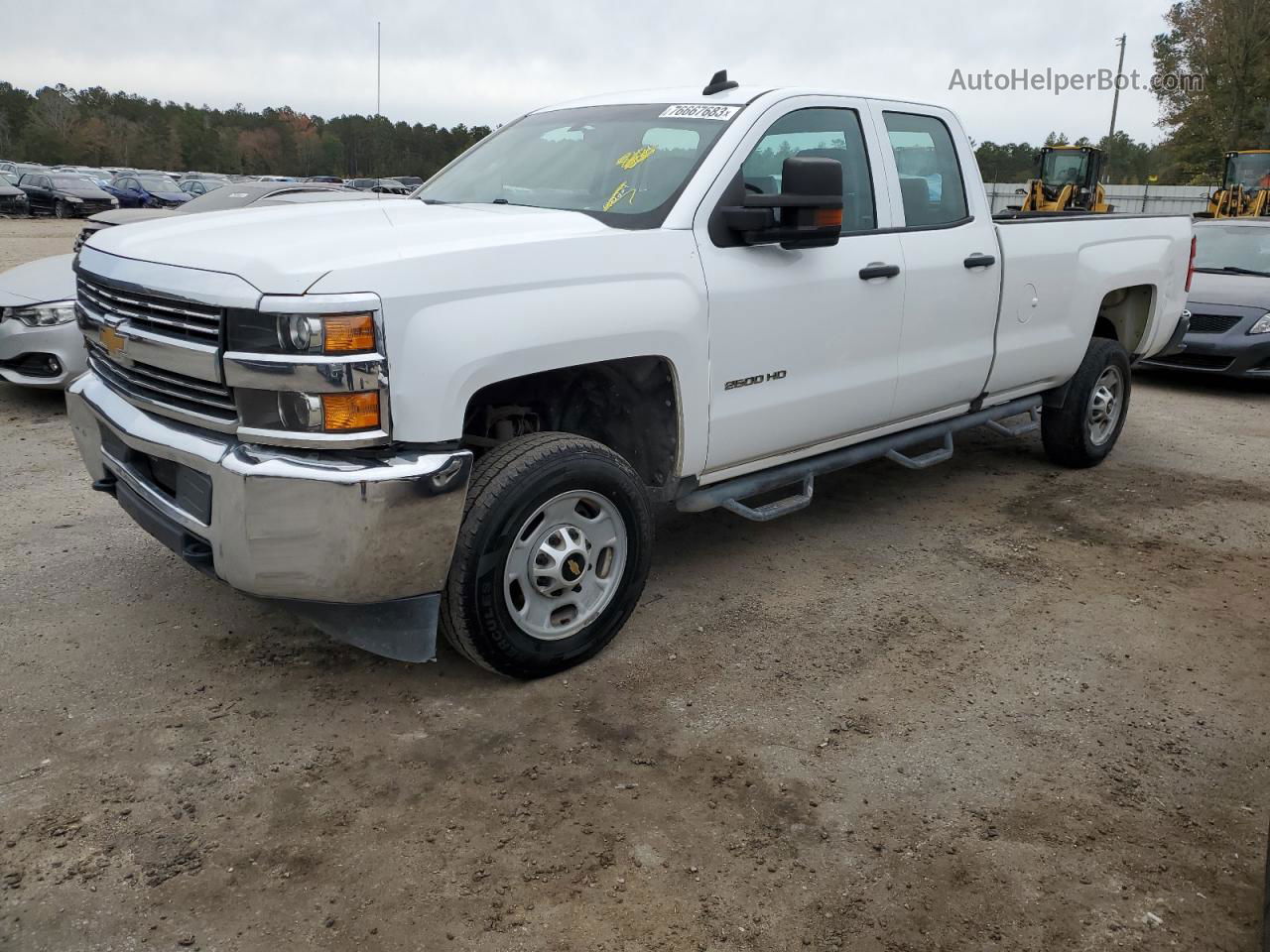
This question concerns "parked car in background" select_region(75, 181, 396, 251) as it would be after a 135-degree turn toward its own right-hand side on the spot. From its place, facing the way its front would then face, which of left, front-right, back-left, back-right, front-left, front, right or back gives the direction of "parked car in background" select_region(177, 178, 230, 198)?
front

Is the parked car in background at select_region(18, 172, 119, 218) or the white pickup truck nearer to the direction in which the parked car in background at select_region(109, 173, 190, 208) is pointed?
the white pickup truck

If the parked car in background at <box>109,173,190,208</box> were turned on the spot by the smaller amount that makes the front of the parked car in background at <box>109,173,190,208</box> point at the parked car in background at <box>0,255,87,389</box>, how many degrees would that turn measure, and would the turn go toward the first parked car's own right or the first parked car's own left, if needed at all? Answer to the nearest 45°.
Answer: approximately 45° to the first parked car's own right

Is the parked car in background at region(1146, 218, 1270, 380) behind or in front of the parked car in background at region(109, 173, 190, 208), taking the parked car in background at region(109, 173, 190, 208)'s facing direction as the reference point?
in front

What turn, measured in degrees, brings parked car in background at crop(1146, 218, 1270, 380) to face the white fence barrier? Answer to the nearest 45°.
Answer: approximately 135° to its right
